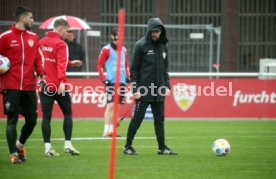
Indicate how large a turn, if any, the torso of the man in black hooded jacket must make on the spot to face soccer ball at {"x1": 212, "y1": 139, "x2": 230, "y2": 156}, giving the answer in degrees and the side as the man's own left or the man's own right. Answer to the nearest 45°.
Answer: approximately 45° to the man's own left

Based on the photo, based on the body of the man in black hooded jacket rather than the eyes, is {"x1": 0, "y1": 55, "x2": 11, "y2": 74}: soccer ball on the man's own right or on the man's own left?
on the man's own right

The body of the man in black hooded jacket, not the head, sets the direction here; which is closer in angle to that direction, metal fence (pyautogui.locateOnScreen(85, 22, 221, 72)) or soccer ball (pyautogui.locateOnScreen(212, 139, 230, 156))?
the soccer ball

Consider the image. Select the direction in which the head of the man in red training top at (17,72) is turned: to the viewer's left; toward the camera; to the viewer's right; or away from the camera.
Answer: to the viewer's right

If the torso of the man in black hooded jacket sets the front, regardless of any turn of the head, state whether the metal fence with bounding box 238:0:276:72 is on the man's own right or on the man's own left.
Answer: on the man's own left

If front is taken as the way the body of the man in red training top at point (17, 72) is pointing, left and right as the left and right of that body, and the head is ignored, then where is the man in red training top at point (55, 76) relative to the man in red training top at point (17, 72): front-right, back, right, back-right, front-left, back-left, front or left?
back-left

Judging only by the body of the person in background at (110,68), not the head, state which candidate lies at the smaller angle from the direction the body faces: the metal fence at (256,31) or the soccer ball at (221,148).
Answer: the soccer ball
